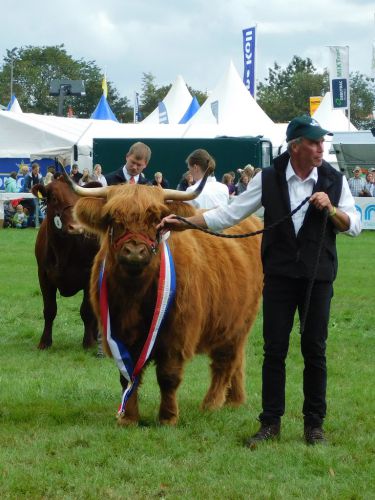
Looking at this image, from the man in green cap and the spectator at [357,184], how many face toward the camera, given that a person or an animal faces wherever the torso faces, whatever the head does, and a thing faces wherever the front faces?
2

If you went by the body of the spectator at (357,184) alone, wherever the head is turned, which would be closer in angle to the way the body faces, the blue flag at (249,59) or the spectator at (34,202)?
the spectator

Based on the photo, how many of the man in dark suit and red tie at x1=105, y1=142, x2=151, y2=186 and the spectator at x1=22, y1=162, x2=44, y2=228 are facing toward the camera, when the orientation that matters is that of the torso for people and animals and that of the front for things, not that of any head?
2

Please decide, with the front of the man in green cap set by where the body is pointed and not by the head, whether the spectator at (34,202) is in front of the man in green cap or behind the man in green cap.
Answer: behind

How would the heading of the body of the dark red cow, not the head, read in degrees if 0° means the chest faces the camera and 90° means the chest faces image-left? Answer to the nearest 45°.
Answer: approximately 0°

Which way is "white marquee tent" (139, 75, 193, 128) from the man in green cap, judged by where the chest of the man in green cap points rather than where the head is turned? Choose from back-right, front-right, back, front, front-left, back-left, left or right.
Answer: back

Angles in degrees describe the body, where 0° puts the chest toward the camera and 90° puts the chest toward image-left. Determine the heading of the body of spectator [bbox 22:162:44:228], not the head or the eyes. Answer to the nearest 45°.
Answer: approximately 0°

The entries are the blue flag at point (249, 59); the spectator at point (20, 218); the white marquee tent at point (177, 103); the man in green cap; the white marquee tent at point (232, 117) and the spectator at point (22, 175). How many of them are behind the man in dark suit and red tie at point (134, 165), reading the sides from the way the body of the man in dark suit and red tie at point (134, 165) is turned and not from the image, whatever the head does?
5
